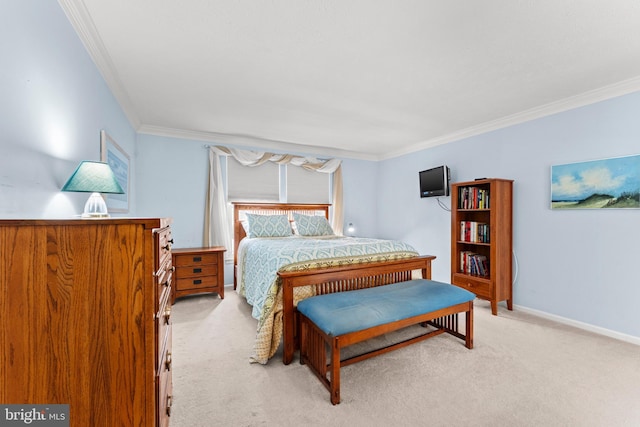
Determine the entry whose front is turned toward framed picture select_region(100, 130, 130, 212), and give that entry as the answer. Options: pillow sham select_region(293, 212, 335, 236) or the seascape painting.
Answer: the seascape painting

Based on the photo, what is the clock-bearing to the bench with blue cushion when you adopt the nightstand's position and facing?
The bench with blue cushion is roughly at 11 o'clock from the nightstand.

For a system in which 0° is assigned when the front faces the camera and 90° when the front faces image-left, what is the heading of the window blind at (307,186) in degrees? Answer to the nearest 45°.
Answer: approximately 0°

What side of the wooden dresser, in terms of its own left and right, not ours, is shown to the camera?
right

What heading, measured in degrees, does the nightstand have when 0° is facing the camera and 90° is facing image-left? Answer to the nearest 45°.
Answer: approximately 0°

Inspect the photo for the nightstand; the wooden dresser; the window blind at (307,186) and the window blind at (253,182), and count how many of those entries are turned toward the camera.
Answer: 3

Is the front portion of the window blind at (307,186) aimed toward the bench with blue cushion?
yes

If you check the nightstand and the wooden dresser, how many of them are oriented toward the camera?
1

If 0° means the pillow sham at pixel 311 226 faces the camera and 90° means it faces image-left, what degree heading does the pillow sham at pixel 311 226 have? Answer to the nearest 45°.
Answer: approximately 315°
